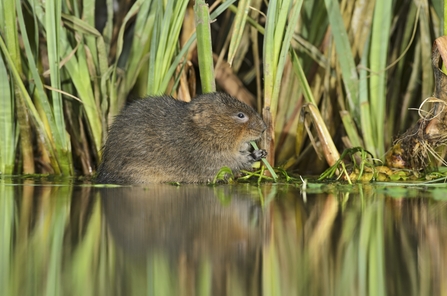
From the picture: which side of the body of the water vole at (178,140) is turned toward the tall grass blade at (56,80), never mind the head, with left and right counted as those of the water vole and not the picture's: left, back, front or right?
back

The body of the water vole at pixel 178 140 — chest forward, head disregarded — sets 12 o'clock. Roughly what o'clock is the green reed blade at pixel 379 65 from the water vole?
The green reed blade is roughly at 12 o'clock from the water vole.

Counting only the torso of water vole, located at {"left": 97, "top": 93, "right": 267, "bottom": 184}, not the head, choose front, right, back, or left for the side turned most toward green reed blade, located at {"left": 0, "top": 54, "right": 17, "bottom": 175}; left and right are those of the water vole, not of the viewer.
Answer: back

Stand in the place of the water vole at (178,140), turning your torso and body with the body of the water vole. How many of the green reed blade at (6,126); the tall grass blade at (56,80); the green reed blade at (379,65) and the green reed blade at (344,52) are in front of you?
2

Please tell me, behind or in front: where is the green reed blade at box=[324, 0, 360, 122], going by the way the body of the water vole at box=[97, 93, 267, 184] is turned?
in front

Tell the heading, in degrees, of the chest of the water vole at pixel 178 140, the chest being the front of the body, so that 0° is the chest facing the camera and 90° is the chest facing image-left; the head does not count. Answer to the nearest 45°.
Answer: approximately 270°
